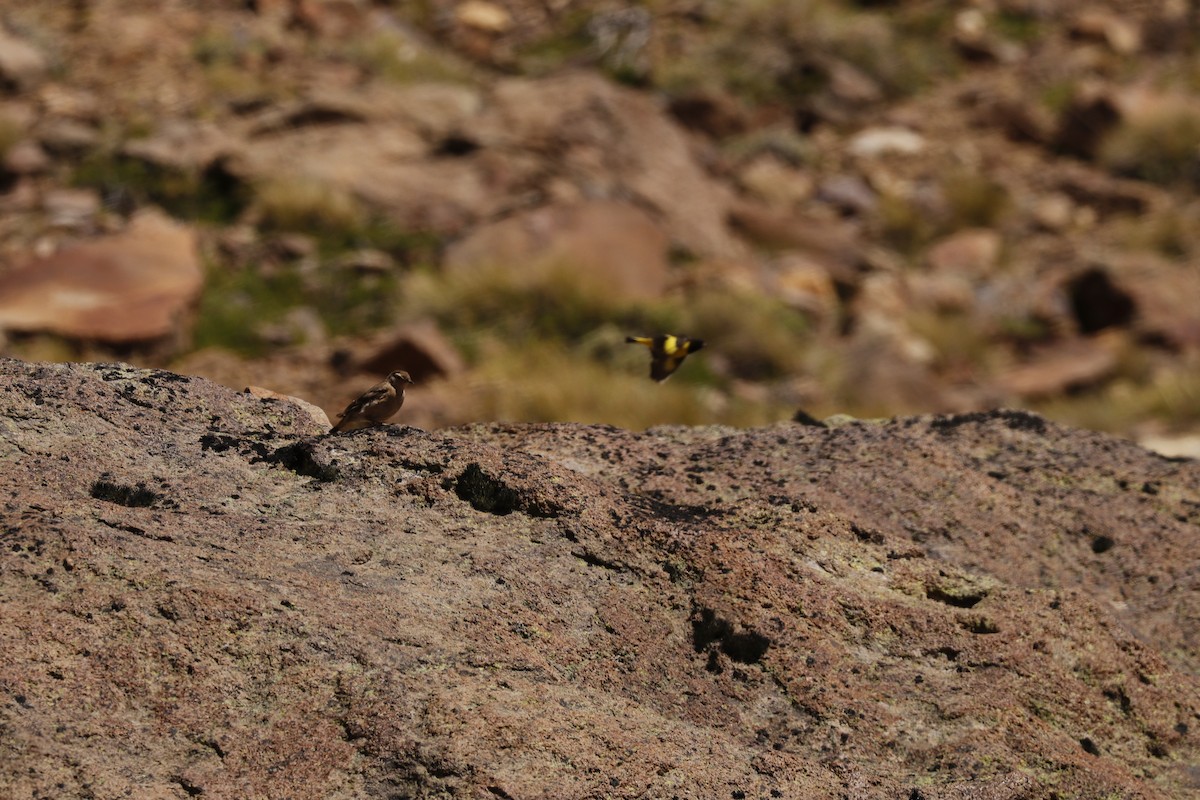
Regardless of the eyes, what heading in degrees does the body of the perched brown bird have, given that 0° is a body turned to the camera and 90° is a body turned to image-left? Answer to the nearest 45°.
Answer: approximately 270°

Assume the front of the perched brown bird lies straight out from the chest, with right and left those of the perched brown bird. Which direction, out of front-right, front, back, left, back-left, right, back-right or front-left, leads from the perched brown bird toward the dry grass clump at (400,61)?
left

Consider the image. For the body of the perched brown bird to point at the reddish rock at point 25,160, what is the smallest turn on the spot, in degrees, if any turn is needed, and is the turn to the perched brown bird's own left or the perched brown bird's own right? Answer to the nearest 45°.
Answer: approximately 90° to the perched brown bird's own left

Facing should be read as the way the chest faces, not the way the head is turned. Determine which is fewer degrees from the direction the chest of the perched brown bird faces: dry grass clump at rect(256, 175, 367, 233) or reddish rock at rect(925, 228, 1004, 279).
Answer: the reddish rock

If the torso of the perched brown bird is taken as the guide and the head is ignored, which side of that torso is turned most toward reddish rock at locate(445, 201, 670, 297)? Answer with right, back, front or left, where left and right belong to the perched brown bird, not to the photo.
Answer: left

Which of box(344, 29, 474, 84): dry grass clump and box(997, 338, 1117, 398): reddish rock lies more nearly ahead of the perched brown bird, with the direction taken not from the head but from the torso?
the reddish rock

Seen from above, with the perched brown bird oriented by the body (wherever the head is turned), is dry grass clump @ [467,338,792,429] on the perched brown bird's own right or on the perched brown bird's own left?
on the perched brown bird's own left

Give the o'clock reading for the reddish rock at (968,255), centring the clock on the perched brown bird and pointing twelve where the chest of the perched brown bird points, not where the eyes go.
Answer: The reddish rock is roughly at 10 o'clock from the perched brown bird.

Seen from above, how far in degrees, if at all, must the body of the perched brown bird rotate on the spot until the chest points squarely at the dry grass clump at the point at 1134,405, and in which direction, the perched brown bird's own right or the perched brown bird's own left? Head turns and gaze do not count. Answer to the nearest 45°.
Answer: approximately 45° to the perched brown bird's own left

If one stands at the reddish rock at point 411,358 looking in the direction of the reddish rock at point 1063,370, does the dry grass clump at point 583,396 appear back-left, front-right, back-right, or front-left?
front-right

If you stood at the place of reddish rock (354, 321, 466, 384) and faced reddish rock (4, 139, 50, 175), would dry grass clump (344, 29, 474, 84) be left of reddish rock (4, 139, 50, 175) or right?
right

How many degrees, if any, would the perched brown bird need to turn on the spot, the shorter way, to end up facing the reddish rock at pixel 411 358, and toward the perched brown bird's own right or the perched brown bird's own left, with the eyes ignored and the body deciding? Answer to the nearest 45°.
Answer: approximately 90° to the perched brown bird's own left

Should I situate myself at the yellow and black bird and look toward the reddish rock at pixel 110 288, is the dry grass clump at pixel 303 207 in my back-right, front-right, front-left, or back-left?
front-right

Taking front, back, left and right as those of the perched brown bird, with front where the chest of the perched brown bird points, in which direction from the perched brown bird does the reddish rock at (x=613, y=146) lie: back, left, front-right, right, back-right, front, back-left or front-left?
left

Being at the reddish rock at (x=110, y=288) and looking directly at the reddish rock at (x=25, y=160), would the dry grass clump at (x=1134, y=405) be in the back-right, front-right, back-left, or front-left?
back-right
